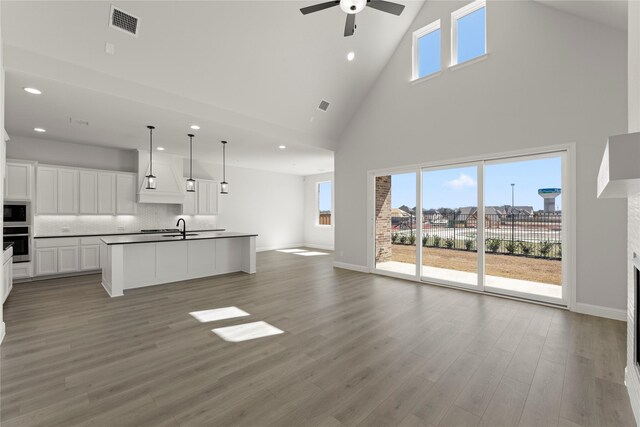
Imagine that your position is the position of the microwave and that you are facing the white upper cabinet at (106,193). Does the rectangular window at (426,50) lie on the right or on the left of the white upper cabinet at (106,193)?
right

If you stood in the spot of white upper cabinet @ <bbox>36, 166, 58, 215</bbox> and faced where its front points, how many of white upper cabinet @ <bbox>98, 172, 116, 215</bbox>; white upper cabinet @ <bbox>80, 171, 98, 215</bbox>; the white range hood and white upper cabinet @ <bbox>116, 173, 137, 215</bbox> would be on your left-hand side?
4

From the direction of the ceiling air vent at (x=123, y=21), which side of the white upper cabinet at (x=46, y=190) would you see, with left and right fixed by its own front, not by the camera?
front

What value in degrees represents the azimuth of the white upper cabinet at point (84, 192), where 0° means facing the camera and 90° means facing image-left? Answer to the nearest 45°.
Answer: approximately 0°
